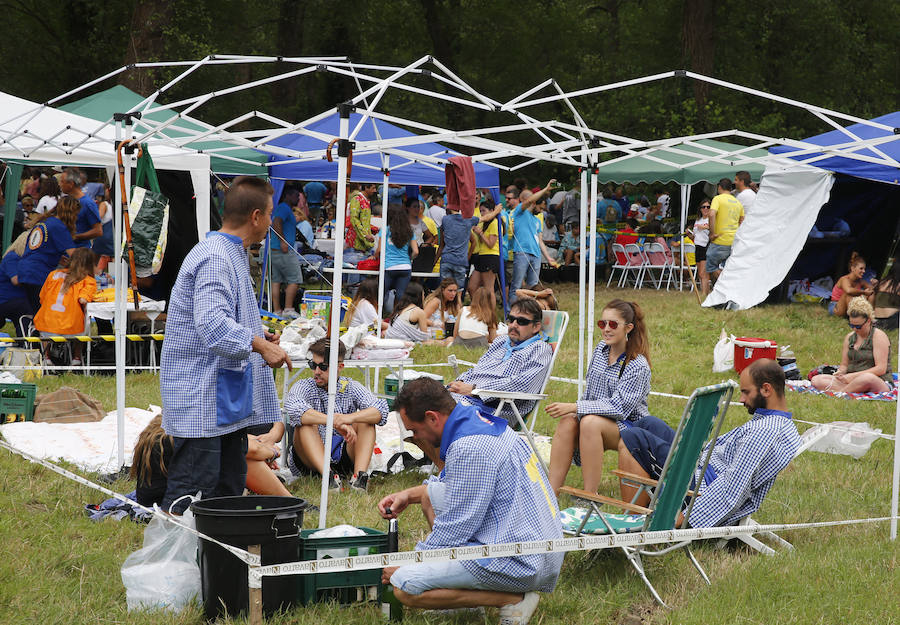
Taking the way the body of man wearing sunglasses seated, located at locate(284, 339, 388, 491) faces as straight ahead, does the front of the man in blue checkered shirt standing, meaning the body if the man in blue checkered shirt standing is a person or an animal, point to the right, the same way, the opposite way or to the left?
to the left

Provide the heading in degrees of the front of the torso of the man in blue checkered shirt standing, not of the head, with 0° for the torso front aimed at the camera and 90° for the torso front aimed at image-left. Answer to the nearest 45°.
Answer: approximately 270°

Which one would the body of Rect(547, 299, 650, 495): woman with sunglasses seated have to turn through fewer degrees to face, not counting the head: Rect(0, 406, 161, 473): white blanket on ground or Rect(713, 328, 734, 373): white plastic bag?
the white blanket on ground

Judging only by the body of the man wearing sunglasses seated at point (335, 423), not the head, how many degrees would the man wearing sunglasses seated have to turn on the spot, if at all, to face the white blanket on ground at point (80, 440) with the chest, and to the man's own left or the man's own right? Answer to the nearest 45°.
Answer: approximately 135° to the man's own right

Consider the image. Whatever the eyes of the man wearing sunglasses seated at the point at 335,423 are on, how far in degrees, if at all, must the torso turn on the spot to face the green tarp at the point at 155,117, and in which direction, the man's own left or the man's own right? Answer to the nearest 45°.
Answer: approximately 180°

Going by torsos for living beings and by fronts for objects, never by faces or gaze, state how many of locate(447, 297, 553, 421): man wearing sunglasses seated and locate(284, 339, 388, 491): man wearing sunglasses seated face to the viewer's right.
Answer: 0

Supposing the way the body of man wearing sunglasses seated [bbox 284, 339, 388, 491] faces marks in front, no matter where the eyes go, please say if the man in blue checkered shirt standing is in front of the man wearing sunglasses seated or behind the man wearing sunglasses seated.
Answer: in front

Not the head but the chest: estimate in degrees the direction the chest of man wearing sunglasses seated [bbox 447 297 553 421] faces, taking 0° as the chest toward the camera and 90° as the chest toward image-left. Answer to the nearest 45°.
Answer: approximately 45°

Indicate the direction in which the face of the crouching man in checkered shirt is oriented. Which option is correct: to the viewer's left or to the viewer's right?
to the viewer's left

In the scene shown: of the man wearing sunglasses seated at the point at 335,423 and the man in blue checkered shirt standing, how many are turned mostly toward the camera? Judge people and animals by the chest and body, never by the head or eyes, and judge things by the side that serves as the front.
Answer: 1
